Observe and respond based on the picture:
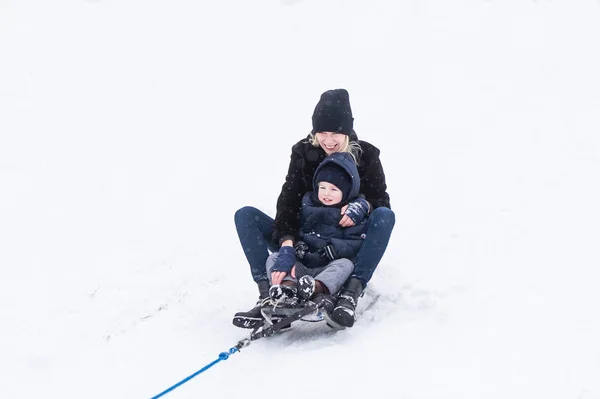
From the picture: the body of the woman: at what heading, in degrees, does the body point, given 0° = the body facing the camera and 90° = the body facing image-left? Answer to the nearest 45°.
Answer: approximately 0°

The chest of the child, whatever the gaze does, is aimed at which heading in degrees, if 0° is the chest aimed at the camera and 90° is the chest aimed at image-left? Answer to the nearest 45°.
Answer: approximately 45°
